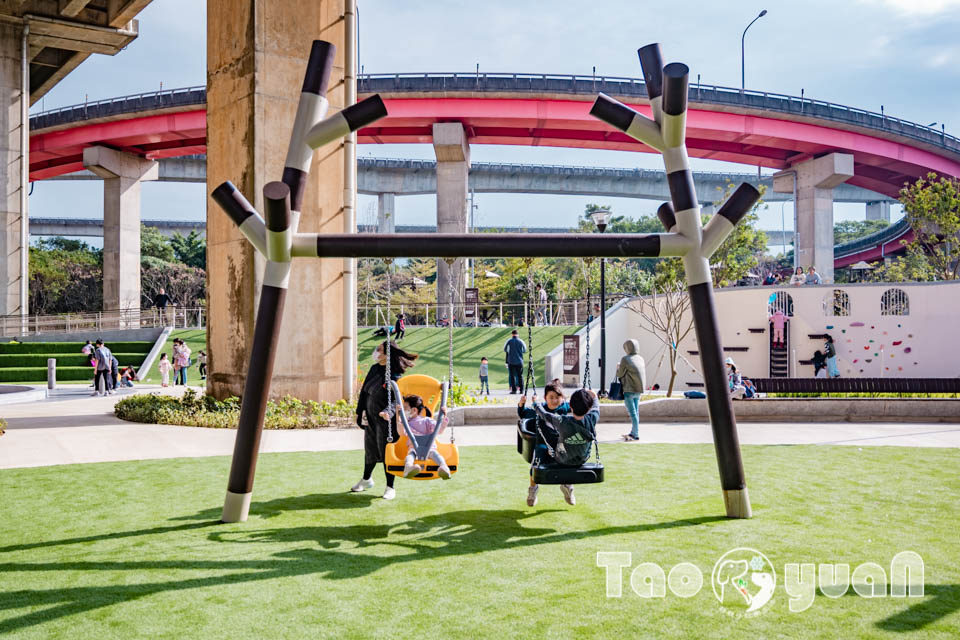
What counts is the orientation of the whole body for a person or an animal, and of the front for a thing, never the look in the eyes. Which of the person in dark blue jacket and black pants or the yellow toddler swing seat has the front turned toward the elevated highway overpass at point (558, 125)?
the person in dark blue jacket and black pants

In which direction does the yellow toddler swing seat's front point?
toward the camera

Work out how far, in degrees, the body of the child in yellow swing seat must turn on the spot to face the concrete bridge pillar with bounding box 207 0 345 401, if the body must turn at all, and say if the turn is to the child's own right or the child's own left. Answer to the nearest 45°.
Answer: approximately 180°

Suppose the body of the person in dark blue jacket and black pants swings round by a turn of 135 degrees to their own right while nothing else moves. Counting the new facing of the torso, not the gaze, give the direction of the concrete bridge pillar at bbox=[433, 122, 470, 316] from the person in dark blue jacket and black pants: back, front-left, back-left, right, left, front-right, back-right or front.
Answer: back-left

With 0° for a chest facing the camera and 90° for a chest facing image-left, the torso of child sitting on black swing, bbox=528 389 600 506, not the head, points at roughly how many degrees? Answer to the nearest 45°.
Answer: approximately 135°

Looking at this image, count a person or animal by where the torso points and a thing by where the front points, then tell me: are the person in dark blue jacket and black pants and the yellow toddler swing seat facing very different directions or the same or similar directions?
very different directions

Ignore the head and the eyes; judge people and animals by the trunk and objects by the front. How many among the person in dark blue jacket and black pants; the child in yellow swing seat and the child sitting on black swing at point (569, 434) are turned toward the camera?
1

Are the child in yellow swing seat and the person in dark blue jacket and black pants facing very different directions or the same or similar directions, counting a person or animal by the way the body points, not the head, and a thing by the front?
very different directions

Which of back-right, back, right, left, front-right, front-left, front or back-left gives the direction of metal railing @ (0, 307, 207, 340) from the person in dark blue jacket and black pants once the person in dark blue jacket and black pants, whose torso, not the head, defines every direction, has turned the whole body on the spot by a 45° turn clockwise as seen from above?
left

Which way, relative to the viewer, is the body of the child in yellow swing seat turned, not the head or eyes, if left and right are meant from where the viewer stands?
facing the viewer

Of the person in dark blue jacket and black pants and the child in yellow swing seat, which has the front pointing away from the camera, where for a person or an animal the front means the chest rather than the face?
the person in dark blue jacket and black pants

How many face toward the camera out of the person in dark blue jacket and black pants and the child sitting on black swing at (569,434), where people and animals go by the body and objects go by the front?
0

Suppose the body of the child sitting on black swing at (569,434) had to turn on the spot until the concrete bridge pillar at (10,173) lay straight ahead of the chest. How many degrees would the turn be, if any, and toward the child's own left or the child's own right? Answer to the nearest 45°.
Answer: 0° — they already face it
